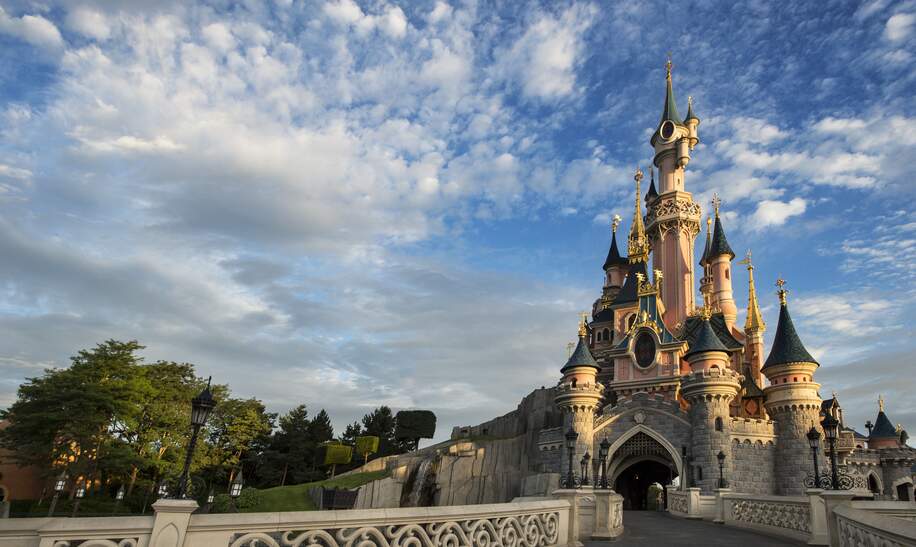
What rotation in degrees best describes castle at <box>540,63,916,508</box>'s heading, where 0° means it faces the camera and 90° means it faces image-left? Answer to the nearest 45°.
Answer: approximately 45°

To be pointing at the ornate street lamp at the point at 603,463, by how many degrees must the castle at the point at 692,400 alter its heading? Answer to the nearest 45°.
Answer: approximately 45° to its left

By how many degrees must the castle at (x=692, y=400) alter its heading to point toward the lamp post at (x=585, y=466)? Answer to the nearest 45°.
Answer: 0° — it already faces it

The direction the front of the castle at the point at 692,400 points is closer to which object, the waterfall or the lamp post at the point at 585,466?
the lamp post

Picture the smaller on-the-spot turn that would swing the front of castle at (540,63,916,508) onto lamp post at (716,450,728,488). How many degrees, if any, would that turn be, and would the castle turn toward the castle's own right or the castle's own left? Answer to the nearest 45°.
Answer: approximately 45° to the castle's own left

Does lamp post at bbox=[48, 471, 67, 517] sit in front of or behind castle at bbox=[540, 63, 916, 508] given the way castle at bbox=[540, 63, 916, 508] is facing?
in front

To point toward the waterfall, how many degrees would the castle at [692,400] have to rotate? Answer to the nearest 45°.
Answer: approximately 45° to its right
